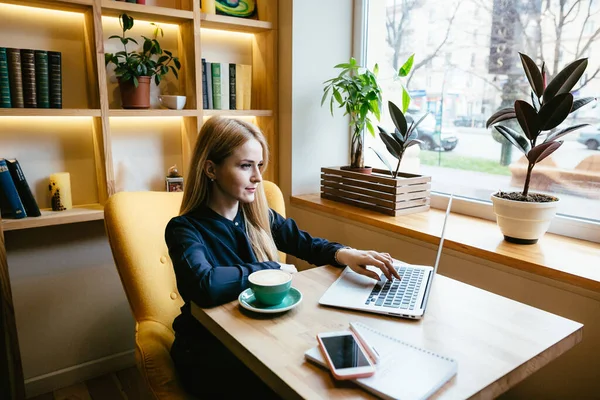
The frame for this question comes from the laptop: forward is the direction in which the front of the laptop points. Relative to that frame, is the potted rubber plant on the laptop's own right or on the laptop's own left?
on the laptop's own right

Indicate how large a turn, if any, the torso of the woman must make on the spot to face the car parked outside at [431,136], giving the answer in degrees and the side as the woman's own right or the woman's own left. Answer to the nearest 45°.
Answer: approximately 90° to the woman's own left

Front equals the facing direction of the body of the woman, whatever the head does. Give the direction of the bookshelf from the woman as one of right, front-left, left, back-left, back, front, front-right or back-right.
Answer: back

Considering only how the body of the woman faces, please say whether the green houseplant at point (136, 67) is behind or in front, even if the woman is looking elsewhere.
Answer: behind

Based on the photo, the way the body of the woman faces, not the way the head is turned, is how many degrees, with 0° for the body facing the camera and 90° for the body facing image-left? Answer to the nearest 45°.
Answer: approximately 315°

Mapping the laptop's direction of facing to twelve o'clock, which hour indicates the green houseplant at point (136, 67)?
The green houseplant is roughly at 1 o'clock from the laptop.

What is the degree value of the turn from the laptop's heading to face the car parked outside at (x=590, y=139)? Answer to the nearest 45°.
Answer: approximately 135° to its right

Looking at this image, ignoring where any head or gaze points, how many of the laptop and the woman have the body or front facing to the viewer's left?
1

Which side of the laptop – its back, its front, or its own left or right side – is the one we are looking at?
left

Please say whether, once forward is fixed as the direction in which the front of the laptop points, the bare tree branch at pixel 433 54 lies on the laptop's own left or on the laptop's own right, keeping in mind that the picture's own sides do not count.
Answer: on the laptop's own right

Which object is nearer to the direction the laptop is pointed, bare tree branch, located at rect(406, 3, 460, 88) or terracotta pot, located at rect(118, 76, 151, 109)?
the terracotta pot

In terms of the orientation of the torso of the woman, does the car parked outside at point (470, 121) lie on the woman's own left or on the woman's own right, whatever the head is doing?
on the woman's own left
